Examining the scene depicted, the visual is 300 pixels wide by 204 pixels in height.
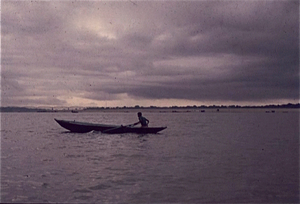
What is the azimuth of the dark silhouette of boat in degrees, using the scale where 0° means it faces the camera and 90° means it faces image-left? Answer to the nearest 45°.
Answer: approximately 90°
